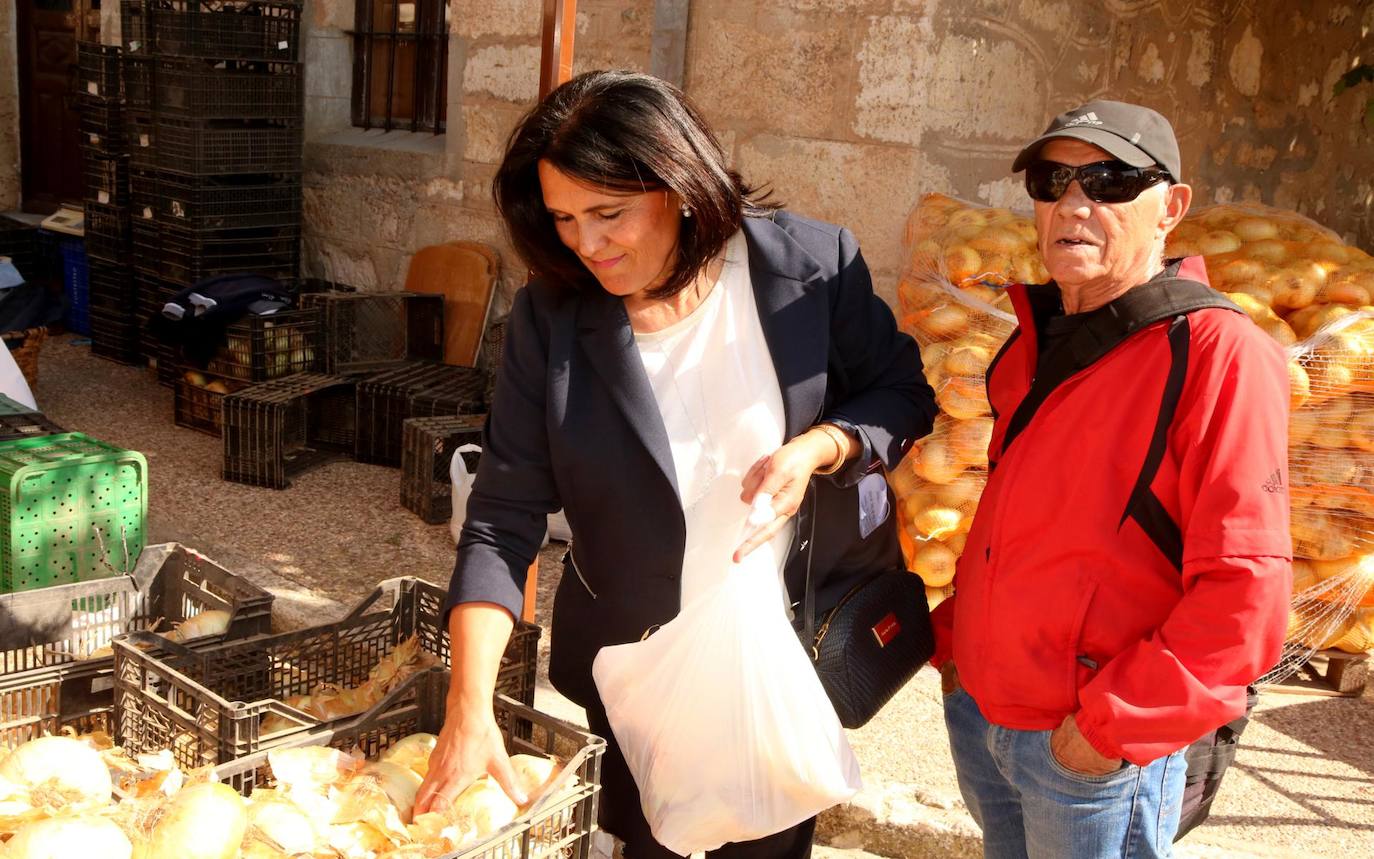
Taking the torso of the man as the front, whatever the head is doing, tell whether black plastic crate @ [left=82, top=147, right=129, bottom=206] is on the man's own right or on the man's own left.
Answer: on the man's own right

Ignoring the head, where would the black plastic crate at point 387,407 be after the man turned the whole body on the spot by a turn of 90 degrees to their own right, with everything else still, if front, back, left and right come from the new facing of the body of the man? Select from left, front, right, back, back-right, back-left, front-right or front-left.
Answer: front

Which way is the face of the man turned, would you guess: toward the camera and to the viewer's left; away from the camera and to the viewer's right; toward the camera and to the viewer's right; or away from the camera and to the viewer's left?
toward the camera and to the viewer's left

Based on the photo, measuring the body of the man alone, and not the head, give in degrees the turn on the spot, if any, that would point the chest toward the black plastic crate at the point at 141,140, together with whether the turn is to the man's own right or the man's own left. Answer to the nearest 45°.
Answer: approximately 90° to the man's own right

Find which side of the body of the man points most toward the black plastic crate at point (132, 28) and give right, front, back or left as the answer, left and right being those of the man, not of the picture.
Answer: right

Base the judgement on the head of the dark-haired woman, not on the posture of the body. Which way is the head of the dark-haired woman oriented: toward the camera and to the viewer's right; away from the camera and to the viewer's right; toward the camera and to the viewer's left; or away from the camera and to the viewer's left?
toward the camera and to the viewer's left

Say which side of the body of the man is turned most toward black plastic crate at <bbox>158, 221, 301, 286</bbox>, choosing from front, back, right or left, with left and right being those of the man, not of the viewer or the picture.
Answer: right

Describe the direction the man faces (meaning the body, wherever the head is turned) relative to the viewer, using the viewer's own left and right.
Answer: facing the viewer and to the left of the viewer

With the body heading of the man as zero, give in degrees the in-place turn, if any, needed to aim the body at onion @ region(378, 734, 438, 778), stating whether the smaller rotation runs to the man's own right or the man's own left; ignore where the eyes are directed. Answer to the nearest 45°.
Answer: approximately 45° to the man's own right

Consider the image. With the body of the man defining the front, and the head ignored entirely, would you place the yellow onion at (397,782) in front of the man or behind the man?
in front

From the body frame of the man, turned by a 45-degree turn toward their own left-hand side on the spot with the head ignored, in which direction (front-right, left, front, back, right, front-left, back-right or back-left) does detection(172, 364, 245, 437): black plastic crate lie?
back-right

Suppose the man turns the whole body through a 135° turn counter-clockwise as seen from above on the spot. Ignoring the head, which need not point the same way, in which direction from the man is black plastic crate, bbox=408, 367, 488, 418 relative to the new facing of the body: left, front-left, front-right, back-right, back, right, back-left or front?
back-left

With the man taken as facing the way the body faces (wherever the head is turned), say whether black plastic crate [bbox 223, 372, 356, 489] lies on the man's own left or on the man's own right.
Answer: on the man's own right

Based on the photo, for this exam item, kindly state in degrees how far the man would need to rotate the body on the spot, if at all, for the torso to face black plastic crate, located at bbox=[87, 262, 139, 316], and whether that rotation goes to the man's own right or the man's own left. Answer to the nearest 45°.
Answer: approximately 90° to the man's own right
